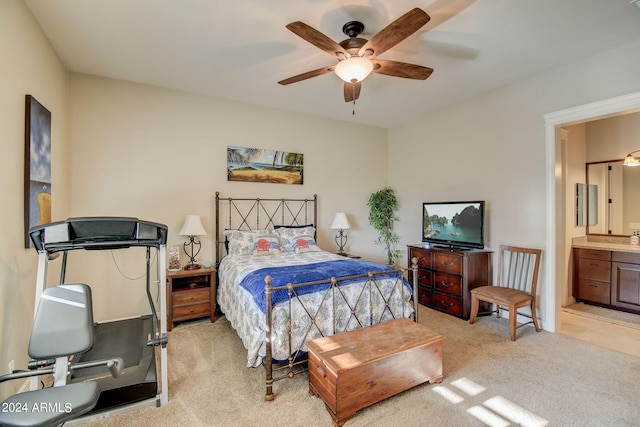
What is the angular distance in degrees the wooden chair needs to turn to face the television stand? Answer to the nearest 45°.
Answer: approximately 45° to its right

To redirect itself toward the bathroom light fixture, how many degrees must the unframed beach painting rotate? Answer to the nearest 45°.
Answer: approximately 45° to its left

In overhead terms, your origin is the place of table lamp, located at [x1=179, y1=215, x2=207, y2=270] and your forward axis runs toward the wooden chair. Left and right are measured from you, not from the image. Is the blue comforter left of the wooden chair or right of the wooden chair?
right

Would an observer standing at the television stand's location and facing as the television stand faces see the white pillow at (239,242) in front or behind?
in front

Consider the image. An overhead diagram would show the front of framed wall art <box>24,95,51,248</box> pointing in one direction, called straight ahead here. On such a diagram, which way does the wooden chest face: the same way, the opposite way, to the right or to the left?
to the right

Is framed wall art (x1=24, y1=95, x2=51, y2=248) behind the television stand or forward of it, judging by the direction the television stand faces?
forward

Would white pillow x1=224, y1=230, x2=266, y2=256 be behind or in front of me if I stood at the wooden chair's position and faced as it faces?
in front

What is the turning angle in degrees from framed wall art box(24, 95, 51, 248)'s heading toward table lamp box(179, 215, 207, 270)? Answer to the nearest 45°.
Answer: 0° — it already faces it

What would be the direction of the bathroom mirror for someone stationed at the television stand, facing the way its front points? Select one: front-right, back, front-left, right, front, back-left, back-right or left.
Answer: back

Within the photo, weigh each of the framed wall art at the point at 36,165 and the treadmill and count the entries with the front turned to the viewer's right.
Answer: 1

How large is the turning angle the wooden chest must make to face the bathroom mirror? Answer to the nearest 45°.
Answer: approximately 90° to its left

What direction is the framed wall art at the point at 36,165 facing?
to the viewer's right

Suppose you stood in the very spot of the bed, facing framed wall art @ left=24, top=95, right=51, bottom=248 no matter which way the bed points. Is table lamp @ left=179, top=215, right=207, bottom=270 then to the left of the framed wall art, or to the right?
right
